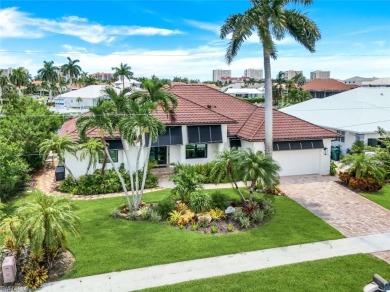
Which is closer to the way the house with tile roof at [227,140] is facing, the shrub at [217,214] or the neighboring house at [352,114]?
the shrub

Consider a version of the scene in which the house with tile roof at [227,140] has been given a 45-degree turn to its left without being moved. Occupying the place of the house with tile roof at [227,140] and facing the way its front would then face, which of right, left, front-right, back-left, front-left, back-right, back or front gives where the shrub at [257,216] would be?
front-right

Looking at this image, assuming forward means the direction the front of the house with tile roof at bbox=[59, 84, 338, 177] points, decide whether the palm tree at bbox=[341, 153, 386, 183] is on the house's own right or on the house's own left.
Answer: on the house's own left

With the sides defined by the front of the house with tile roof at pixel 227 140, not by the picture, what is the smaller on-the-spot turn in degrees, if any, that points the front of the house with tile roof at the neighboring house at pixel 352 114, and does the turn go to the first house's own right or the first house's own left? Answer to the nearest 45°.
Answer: approximately 135° to the first house's own left

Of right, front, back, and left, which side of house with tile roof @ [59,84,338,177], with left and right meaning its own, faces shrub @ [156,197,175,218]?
front

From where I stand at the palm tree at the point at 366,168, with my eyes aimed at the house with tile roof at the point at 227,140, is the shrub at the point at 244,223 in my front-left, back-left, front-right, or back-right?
front-left

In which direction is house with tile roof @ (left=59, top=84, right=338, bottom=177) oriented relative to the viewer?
toward the camera

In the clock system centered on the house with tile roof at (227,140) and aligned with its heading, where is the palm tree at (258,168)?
The palm tree is roughly at 12 o'clock from the house with tile roof.

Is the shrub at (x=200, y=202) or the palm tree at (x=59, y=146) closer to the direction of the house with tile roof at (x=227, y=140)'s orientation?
the shrub

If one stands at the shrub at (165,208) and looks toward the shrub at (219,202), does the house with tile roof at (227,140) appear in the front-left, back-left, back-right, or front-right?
front-left

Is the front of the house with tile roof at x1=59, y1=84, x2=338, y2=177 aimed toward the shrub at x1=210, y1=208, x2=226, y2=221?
yes

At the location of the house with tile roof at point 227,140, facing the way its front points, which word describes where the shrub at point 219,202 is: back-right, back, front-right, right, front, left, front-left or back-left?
front

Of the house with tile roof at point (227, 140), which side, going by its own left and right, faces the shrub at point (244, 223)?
front

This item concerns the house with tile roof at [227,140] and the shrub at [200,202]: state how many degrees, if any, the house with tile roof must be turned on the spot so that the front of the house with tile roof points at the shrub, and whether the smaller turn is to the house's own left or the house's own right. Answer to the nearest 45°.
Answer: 0° — it already faces it

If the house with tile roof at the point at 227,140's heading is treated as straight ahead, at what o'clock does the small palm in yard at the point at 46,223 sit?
The small palm in yard is roughly at 1 o'clock from the house with tile roof.
